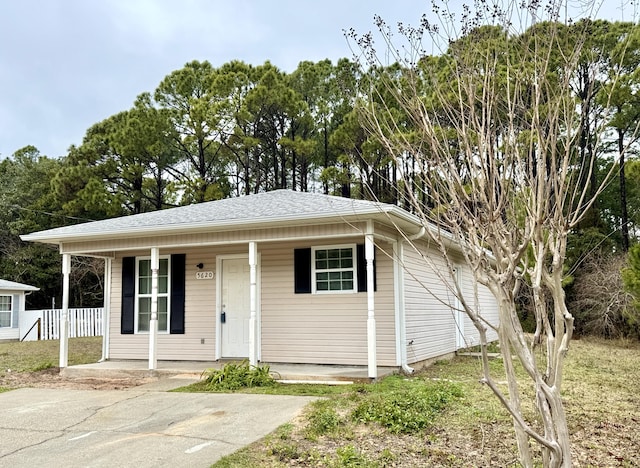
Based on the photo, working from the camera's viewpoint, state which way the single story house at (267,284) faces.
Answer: facing the viewer and to the left of the viewer

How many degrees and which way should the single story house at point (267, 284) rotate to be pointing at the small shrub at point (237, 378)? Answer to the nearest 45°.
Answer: approximately 45° to its left

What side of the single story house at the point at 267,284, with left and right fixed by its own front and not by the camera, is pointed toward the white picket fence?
right

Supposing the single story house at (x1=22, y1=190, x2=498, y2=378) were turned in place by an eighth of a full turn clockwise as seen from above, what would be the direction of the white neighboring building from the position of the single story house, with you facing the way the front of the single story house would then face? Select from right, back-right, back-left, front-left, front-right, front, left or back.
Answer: front-right

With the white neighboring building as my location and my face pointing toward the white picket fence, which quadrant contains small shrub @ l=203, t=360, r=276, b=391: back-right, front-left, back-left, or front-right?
front-right

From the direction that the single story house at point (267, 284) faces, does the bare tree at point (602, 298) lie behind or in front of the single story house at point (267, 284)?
behind

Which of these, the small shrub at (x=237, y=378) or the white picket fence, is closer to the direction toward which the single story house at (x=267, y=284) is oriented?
the small shrub

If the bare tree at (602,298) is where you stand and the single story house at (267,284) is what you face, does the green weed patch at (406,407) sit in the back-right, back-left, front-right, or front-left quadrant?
front-left

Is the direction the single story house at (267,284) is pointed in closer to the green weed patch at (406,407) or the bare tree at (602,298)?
the green weed patch

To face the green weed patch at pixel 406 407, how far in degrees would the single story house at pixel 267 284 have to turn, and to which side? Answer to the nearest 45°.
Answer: approximately 45° to its left

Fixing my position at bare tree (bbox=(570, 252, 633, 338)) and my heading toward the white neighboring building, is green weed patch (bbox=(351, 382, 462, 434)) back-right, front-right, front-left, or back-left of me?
front-left

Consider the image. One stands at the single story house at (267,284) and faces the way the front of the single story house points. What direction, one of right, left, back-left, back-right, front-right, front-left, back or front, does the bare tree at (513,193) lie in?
front-left

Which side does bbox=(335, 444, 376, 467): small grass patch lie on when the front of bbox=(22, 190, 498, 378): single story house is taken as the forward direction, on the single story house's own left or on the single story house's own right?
on the single story house's own left
